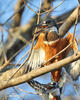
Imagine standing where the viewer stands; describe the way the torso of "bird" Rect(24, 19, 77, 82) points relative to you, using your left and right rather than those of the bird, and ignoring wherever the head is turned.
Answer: facing the viewer and to the left of the viewer

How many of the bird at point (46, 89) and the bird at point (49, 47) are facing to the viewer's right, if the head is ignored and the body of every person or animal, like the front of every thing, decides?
0
